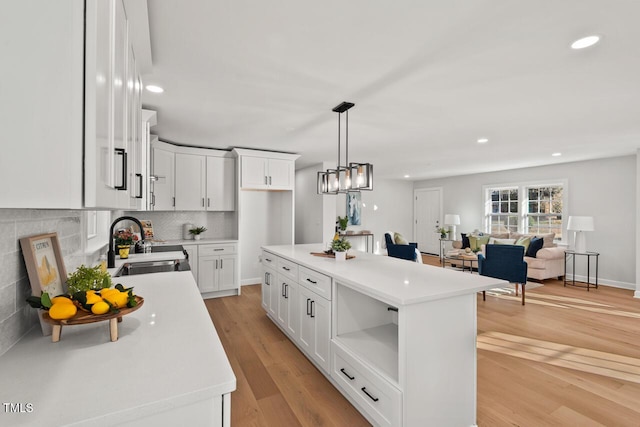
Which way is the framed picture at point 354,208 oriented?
toward the camera

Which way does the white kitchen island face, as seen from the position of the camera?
facing the viewer and to the left of the viewer

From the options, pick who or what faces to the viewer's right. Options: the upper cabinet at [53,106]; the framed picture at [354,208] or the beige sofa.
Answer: the upper cabinet

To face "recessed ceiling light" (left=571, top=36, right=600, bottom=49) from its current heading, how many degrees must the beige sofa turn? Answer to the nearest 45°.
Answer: approximately 45° to its left

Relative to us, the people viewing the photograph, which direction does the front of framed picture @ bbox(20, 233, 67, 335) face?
facing the viewer and to the right of the viewer

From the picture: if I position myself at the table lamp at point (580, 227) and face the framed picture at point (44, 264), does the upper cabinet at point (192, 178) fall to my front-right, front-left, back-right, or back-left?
front-right

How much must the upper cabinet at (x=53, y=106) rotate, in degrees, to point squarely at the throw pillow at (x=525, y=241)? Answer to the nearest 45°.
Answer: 0° — it already faces it

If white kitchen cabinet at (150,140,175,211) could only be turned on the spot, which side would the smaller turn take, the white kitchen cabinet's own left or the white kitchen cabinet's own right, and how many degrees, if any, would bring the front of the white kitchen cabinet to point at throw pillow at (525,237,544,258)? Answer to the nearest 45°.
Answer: approximately 45° to the white kitchen cabinet's own left

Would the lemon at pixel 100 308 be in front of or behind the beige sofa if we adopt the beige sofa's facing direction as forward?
in front

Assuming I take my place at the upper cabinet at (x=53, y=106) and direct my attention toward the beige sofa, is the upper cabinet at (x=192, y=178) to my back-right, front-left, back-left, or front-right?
front-left

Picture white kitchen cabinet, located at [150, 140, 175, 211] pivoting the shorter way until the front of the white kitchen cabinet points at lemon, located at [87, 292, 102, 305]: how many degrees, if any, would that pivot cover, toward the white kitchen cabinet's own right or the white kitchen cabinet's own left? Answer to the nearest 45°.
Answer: approximately 45° to the white kitchen cabinet's own right

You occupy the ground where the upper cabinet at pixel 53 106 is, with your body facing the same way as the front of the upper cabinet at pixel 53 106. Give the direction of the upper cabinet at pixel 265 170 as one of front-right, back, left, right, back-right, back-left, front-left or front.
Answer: front-left
